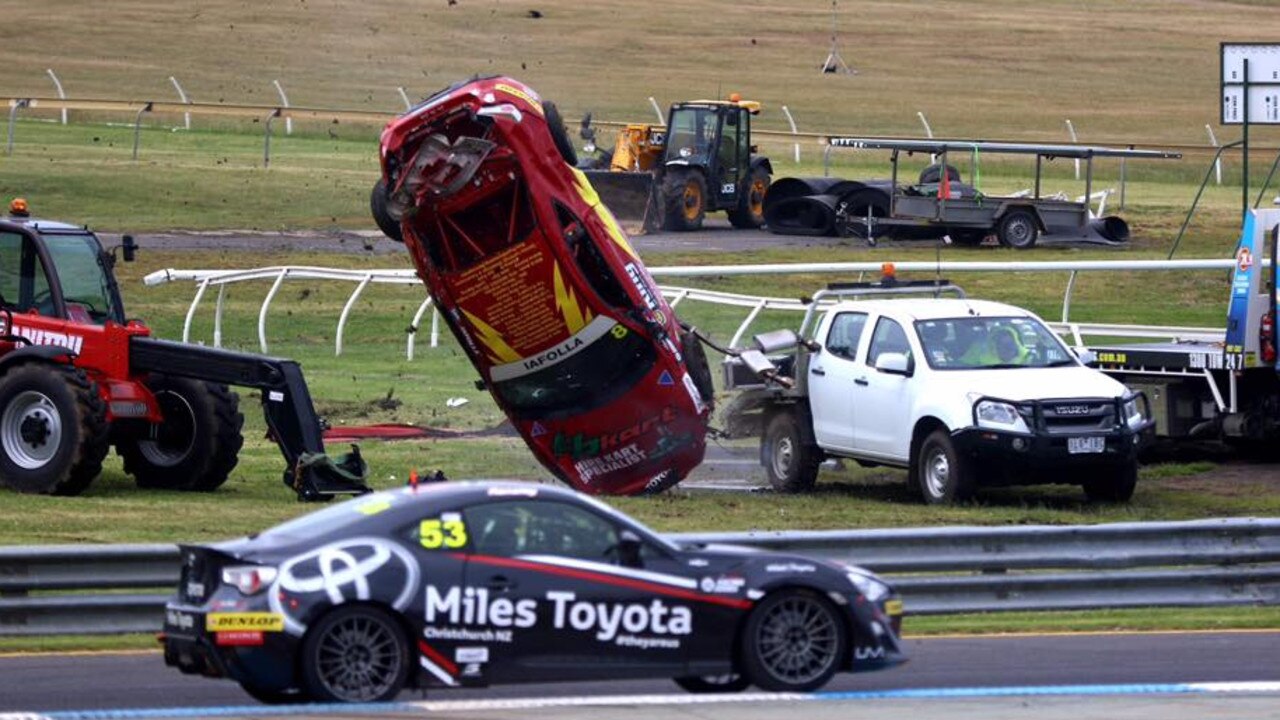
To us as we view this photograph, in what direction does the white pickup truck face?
facing the viewer and to the right of the viewer

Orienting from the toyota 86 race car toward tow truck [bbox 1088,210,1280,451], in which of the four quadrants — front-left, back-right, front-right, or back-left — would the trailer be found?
front-left

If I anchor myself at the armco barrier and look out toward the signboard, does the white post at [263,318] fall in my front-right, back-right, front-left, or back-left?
front-left

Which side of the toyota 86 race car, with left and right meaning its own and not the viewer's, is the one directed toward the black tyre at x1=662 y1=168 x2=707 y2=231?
left

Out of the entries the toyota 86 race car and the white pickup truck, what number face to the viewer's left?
0

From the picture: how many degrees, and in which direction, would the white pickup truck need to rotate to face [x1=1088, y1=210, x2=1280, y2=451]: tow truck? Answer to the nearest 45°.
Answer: approximately 90° to its left

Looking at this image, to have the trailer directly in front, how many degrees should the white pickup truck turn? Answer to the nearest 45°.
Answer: approximately 135° to its left

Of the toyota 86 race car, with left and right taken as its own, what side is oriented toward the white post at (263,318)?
left

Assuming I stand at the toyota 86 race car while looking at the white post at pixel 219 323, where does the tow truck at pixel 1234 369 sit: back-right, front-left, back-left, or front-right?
front-right

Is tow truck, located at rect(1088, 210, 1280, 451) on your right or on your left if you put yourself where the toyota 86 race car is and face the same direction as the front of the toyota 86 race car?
on your left

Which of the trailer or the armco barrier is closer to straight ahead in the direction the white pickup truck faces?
the armco barrier

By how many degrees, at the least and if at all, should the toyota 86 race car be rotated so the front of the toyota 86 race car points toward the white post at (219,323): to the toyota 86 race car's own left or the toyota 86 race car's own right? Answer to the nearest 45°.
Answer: approximately 90° to the toyota 86 race car's own left

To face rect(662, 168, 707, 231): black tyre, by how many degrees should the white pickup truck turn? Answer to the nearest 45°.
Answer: approximately 135° to its left

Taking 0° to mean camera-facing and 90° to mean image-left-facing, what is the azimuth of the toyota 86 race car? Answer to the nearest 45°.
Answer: approximately 270°

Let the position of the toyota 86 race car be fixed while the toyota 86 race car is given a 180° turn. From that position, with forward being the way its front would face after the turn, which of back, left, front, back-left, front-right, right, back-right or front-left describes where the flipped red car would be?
right
